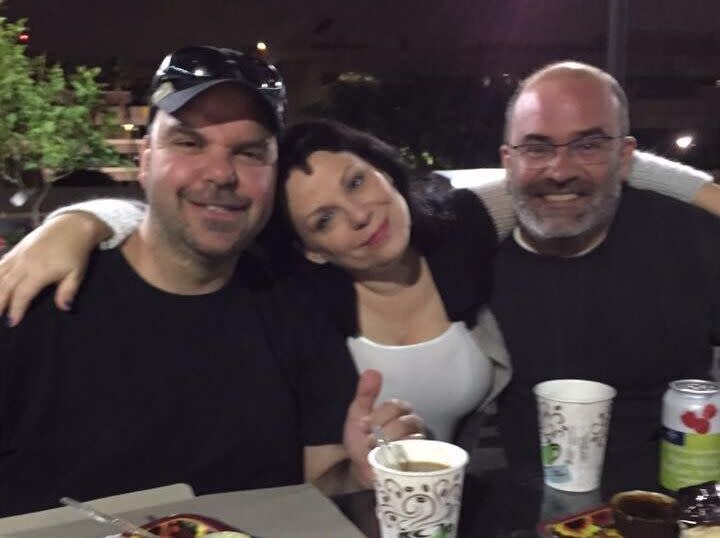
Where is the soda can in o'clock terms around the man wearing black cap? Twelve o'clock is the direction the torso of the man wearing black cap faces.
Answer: The soda can is roughly at 10 o'clock from the man wearing black cap.

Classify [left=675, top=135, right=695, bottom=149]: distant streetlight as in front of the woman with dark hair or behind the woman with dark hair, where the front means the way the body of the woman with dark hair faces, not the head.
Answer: behind

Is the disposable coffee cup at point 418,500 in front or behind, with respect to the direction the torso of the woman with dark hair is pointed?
in front

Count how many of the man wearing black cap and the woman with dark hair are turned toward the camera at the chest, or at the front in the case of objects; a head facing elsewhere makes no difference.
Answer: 2

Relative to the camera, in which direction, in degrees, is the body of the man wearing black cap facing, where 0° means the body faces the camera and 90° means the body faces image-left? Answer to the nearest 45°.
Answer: approximately 0°

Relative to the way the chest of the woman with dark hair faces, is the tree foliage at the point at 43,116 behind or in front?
behind

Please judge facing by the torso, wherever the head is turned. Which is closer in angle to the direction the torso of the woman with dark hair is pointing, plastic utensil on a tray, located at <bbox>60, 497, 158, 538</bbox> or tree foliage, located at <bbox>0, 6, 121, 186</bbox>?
the plastic utensil on a tray

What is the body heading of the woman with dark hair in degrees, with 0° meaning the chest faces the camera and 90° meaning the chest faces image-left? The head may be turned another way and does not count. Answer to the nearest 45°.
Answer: approximately 0°

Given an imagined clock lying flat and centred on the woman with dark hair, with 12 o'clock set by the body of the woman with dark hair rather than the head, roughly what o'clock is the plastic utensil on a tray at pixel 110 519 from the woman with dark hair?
The plastic utensil on a tray is roughly at 1 o'clock from the woman with dark hair.

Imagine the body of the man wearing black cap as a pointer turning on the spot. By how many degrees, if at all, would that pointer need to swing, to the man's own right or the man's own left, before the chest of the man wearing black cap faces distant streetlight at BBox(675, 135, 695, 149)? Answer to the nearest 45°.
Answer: approximately 135° to the man's own left

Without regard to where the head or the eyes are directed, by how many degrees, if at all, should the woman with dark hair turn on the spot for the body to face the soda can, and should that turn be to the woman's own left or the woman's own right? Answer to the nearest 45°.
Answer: approximately 45° to the woman's own left
